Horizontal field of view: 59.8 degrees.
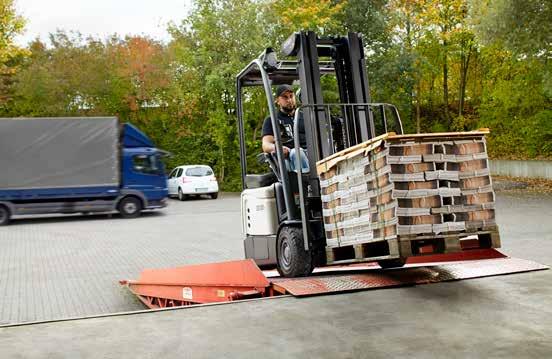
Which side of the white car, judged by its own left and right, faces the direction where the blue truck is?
left

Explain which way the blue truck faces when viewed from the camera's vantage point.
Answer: facing to the right of the viewer

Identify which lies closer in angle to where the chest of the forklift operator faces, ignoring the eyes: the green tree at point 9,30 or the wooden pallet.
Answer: the wooden pallet

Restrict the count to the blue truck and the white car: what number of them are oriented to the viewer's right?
1

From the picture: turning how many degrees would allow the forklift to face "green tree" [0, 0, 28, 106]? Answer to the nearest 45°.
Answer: approximately 180°

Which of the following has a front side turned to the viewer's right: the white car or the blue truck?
the blue truck

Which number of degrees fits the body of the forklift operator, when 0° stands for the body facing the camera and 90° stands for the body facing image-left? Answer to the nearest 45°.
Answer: approximately 315°

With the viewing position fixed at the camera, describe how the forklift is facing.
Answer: facing the viewer and to the right of the viewer

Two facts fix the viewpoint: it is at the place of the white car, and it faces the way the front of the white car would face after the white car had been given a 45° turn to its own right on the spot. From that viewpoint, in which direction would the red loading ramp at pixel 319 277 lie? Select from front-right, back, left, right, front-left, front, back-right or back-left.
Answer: back

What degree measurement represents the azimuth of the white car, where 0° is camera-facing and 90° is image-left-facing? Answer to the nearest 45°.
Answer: approximately 135°

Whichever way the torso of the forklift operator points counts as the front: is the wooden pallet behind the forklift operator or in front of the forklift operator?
in front

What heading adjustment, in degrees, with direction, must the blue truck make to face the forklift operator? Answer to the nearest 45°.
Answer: approximately 90° to its right

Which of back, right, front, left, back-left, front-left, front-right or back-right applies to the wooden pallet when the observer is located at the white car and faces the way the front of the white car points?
back-left
